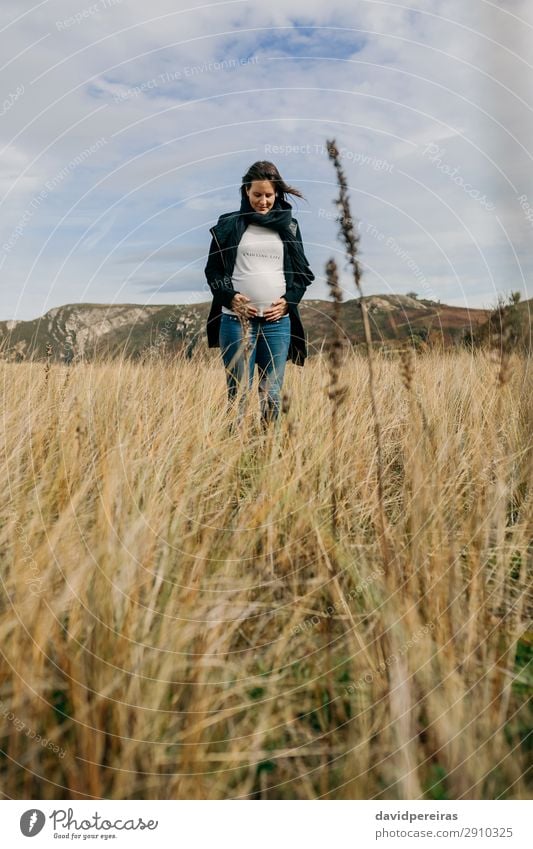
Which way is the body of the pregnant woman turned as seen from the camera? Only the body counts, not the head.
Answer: toward the camera

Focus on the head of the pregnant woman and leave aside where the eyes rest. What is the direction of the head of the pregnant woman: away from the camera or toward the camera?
toward the camera
